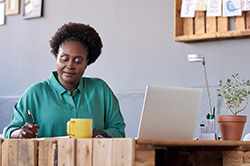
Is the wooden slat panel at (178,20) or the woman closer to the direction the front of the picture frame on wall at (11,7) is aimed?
the woman

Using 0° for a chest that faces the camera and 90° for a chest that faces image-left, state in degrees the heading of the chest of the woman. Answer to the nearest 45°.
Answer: approximately 0°

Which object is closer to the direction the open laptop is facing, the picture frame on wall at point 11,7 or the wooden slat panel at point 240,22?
the picture frame on wall

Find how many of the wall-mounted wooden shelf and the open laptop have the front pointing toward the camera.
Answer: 1

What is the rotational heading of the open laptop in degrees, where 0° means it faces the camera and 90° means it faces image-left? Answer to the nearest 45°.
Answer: approximately 135°

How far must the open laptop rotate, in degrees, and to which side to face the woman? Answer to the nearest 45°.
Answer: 0° — it already faces them
